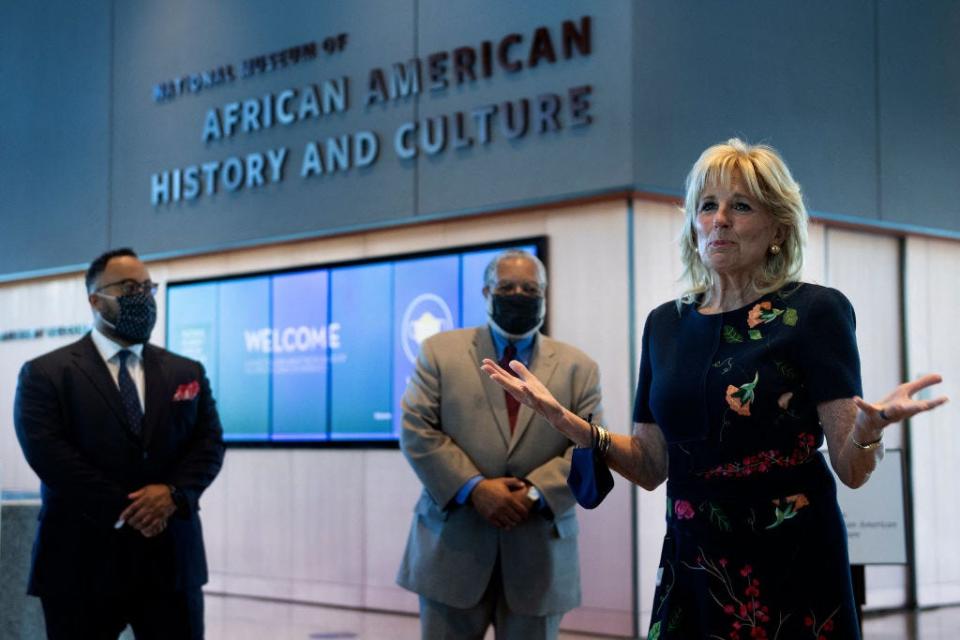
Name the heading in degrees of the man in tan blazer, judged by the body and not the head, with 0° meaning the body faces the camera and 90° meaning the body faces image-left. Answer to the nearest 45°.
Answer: approximately 0°
